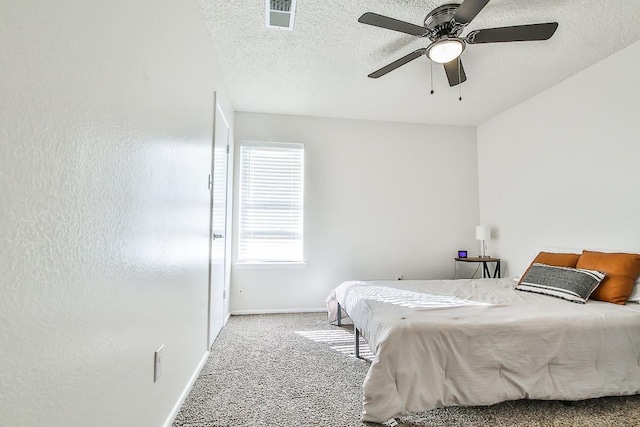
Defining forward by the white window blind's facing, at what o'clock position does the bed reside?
The bed is roughly at 11 o'clock from the white window blind.

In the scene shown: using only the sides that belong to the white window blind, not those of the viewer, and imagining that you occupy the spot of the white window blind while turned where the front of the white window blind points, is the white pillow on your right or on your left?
on your left

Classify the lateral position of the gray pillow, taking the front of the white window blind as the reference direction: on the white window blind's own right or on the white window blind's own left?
on the white window blind's own left

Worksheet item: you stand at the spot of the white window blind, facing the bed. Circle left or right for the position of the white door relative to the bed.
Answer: right

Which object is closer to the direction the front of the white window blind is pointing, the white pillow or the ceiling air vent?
the ceiling air vent

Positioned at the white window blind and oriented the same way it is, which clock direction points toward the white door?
The white door is roughly at 1 o'clock from the white window blind.

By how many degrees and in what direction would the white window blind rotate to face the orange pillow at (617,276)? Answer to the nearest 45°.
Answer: approximately 45° to its left

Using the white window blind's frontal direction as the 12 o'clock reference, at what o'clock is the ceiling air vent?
The ceiling air vent is roughly at 12 o'clock from the white window blind.

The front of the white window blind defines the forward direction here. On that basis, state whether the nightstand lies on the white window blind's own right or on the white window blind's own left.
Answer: on the white window blind's own left

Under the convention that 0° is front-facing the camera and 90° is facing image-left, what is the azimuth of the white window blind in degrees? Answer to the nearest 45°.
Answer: approximately 0°

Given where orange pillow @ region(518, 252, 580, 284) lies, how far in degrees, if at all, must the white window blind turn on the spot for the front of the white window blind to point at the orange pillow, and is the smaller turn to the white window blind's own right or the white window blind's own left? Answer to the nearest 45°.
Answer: approximately 45° to the white window blind's own left
